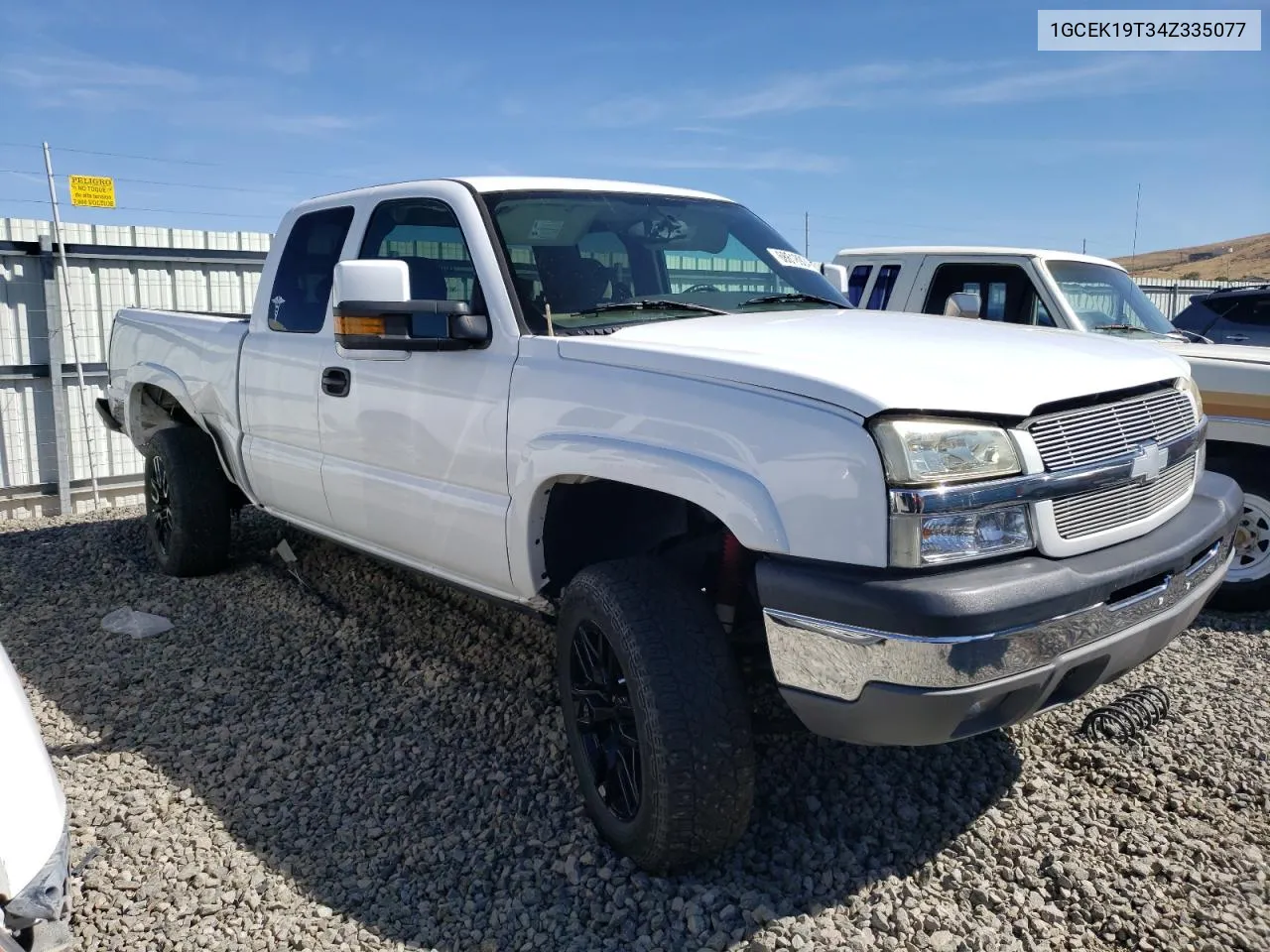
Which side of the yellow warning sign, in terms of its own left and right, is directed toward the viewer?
front

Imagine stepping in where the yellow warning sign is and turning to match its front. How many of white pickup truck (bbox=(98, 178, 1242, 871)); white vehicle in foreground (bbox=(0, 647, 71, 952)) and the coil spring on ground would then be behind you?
0

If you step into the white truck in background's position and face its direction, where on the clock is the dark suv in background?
The dark suv in background is roughly at 8 o'clock from the white truck in background.

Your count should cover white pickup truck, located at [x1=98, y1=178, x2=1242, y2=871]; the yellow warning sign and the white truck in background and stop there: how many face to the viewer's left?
0

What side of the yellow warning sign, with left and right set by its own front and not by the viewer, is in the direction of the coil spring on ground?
front

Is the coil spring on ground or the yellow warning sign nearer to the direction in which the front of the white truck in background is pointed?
the coil spring on ground

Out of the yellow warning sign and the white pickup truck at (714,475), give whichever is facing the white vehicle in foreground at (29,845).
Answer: the yellow warning sign

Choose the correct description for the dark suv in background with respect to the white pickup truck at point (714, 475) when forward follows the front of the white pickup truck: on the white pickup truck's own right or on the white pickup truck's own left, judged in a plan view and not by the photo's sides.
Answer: on the white pickup truck's own left

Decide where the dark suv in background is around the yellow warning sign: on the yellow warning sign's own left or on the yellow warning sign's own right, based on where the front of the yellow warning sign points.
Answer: on the yellow warning sign's own left

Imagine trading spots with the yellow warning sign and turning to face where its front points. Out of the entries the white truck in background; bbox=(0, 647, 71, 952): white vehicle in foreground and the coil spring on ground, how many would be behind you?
0

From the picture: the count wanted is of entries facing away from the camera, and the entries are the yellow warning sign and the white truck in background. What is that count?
0

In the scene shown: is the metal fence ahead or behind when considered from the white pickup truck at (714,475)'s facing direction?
behind
